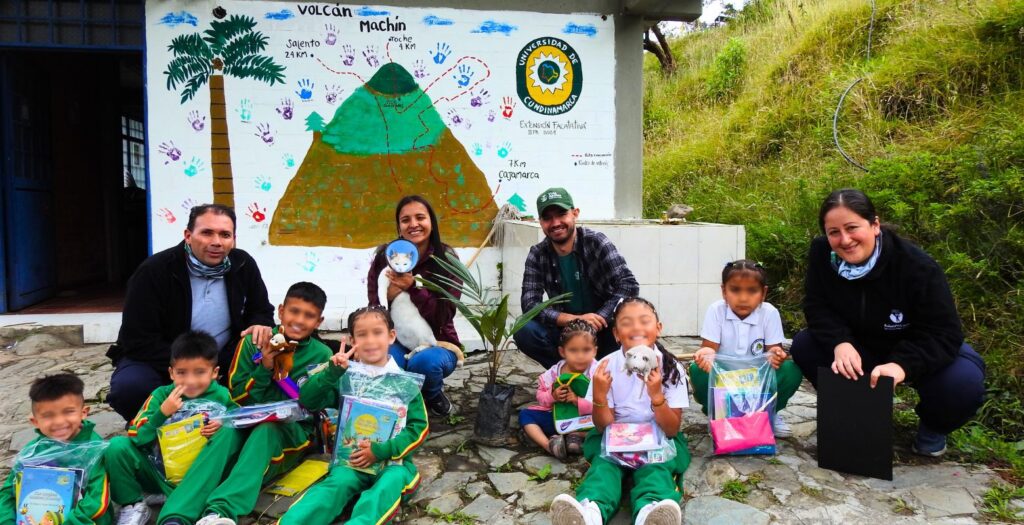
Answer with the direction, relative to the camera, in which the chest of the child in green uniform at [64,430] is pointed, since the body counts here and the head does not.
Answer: toward the camera

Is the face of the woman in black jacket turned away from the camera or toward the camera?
toward the camera

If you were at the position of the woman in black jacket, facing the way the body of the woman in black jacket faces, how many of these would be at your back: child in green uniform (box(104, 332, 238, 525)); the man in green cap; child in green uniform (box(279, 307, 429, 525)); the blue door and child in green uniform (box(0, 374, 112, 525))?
0

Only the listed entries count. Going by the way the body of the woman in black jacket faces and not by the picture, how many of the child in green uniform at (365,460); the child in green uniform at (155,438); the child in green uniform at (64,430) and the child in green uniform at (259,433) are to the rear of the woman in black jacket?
0

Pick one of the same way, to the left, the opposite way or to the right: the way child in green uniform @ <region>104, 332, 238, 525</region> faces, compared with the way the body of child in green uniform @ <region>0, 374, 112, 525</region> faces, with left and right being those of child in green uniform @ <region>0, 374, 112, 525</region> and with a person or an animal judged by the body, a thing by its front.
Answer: the same way

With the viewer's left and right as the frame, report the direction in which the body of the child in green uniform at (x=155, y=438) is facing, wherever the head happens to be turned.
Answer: facing the viewer

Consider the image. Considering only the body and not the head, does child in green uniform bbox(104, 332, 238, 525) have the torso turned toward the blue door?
no

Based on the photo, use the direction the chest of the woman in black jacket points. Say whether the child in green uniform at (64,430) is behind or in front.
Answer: in front

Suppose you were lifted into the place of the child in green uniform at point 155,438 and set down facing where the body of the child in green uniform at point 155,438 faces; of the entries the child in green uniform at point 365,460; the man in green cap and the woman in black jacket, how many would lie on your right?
0

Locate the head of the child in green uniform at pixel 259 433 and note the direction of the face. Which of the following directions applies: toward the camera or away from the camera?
toward the camera

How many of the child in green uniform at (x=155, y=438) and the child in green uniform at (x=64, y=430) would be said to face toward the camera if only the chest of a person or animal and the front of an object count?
2

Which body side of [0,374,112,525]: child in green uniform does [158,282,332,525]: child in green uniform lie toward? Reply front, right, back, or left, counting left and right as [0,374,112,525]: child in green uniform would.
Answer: left

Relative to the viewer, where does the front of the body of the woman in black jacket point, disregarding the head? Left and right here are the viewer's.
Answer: facing the viewer and to the left of the viewer

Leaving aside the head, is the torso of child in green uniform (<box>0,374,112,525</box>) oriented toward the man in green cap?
no
